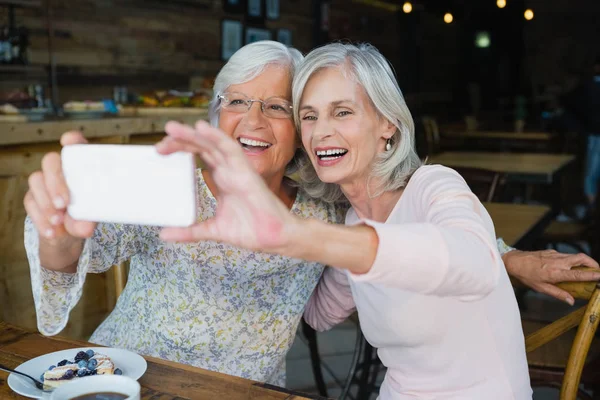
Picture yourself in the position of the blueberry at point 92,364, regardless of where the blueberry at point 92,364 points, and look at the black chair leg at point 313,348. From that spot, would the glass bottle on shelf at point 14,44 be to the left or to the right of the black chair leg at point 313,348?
left

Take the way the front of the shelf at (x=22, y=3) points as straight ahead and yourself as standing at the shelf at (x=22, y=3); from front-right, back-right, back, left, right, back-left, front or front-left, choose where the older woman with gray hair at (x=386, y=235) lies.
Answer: front

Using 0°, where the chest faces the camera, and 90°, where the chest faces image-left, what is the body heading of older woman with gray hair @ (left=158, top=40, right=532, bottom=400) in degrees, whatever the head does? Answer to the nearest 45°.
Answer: approximately 45°

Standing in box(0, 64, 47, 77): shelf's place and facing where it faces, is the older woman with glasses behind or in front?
in front

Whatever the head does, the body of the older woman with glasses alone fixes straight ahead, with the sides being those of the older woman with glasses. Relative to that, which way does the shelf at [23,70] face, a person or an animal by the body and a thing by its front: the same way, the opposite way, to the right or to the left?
the same way

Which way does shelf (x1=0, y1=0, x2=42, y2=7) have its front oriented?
toward the camera

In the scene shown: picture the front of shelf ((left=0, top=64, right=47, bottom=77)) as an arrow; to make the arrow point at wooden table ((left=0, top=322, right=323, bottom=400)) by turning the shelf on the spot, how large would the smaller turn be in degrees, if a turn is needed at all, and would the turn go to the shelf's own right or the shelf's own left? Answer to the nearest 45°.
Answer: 0° — it already faces it

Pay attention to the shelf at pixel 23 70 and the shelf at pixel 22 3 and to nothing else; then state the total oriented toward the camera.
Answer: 2

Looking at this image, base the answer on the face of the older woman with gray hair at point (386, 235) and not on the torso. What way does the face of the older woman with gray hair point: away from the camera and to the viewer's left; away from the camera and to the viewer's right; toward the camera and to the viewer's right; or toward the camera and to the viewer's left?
toward the camera and to the viewer's left

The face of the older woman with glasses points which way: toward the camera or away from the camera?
toward the camera

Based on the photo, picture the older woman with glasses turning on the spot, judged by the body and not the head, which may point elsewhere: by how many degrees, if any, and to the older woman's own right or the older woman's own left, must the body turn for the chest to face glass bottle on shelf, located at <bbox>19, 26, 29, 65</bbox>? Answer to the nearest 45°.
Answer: approximately 135° to the older woman's own right

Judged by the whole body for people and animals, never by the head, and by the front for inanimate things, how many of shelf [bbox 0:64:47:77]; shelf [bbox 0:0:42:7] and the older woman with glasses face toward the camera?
3

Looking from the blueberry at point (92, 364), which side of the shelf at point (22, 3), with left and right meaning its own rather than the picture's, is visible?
front

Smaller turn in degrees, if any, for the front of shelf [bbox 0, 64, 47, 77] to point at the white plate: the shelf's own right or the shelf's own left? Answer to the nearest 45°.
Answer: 0° — it already faces it

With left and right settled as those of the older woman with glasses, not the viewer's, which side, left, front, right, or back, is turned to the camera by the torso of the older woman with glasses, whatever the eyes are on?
front

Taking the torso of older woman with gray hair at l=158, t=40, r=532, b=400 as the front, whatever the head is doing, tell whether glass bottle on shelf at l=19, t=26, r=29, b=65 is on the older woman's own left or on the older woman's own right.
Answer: on the older woman's own right

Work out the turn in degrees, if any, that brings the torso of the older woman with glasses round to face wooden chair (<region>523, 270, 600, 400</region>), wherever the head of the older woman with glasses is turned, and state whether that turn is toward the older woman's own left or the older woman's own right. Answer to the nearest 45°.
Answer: approximately 90° to the older woman's own left
